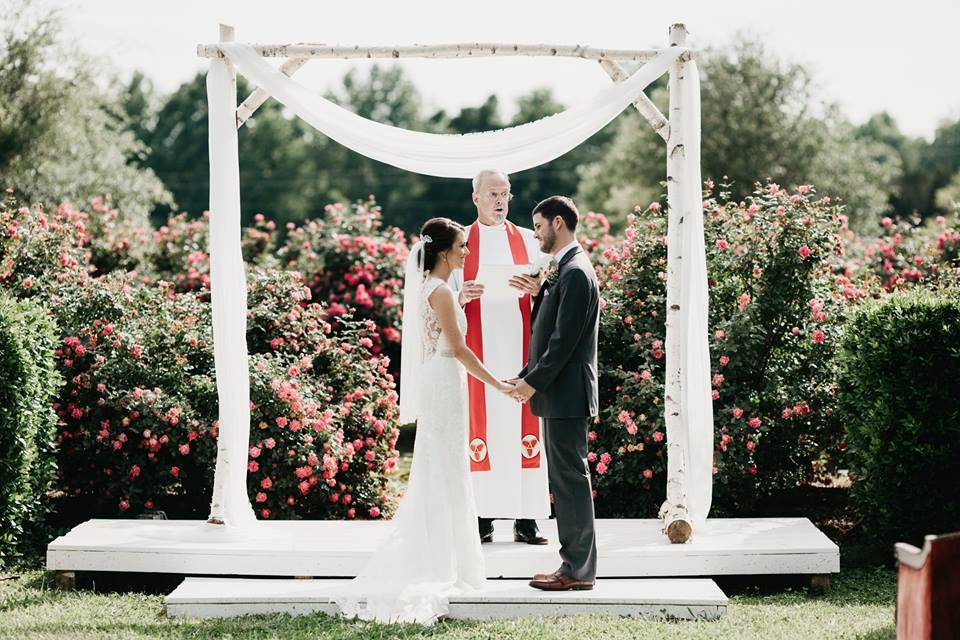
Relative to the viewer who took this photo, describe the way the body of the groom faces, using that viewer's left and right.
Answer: facing to the left of the viewer

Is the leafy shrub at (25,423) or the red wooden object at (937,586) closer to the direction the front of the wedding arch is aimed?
the red wooden object

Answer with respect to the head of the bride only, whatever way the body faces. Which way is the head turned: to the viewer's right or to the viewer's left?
to the viewer's right

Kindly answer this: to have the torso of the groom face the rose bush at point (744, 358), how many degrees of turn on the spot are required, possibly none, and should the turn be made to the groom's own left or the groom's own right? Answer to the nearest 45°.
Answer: approximately 135° to the groom's own right

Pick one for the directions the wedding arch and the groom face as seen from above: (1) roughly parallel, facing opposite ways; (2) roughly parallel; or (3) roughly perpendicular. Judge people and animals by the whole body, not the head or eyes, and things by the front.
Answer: roughly perpendicular

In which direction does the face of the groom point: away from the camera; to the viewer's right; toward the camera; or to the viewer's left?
to the viewer's left

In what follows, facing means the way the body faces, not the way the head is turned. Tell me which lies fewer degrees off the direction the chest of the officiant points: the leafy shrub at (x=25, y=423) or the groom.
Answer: the groom

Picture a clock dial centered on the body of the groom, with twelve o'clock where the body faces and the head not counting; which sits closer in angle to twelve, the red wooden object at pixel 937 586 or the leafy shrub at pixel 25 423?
the leafy shrub

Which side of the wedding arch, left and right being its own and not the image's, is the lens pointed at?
front

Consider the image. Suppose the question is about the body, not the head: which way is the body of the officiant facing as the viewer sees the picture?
toward the camera

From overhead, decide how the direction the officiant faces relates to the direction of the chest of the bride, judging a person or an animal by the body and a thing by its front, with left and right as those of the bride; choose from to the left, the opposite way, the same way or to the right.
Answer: to the right

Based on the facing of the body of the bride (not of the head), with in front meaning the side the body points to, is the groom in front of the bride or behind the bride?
in front

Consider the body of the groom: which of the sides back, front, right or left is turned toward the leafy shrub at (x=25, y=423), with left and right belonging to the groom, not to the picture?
front

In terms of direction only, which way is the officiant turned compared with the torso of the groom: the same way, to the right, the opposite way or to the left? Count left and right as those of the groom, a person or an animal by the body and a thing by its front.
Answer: to the left

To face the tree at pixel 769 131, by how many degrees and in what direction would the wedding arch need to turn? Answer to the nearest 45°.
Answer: approximately 180°

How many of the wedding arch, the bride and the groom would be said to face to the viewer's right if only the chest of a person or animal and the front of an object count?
1

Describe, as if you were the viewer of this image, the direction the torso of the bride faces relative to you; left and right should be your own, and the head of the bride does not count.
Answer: facing to the right of the viewer
